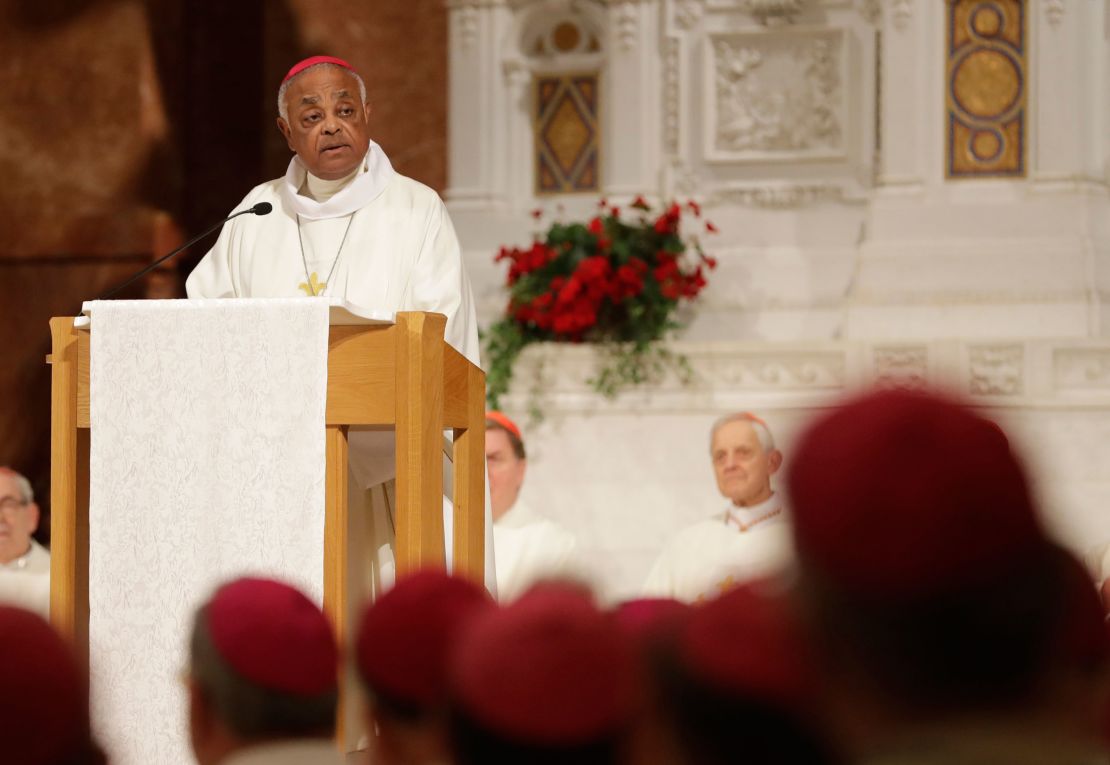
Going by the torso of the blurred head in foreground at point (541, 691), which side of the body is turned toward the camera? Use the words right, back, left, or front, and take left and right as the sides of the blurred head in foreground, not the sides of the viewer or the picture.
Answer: back

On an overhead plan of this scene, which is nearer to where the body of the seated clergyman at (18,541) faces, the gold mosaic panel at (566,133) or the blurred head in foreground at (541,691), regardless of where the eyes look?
the blurred head in foreground

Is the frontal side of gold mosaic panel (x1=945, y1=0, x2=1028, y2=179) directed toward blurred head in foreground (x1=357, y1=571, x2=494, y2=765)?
yes

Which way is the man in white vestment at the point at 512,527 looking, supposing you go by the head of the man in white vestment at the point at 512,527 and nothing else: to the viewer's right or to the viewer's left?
to the viewer's left

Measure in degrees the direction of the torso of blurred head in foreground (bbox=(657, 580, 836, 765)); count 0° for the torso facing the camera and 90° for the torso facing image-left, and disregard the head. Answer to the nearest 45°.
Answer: approximately 180°

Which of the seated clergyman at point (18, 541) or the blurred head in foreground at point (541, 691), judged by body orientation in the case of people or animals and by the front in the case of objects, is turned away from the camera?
the blurred head in foreground

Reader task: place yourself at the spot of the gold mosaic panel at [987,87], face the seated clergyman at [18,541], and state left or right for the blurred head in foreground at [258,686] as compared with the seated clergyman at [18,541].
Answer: left

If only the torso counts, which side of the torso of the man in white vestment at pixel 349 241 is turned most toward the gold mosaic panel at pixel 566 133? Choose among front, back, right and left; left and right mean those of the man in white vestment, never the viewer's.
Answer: back

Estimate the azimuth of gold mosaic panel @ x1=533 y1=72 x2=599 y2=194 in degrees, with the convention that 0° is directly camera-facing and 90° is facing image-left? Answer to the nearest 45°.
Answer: approximately 0°

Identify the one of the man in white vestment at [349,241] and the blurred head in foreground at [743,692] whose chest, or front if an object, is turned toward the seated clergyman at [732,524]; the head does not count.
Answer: the blurred head in foreground

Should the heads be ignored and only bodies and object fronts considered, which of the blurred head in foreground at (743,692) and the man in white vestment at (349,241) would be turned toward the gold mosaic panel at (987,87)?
the blurred head in foreground

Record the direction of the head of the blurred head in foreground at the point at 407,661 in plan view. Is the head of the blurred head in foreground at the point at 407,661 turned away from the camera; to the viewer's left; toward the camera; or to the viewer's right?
away from the camera

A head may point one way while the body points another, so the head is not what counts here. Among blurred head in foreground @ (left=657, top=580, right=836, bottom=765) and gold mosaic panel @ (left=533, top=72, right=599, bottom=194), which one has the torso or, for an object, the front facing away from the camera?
the blurred head in foreground
